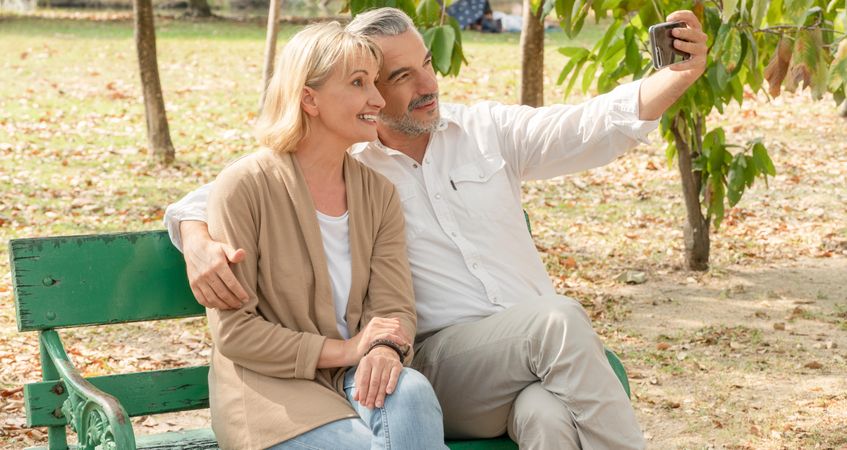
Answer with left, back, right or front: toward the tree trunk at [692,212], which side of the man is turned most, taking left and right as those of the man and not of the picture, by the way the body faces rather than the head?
left

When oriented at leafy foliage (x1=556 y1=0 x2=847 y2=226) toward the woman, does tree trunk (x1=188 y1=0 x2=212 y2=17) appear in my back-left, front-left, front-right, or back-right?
back-right

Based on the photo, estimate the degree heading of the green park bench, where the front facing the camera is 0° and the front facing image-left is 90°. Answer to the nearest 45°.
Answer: approximately 315°

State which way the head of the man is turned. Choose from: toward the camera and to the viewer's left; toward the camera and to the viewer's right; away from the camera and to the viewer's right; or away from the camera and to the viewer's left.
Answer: toward the camera and to the viewer's right

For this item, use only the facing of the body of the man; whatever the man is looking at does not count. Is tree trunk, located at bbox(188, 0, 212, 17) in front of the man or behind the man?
behind

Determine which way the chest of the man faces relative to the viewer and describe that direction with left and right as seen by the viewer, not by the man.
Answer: facing the viewer and to the right of the viewer

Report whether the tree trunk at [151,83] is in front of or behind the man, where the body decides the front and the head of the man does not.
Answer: behind

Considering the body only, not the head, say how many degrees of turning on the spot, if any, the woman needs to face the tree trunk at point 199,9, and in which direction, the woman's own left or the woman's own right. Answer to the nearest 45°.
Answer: approximately 135° to the woman's own left

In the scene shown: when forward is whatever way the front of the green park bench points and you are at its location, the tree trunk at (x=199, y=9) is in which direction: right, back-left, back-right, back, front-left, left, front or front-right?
back-left

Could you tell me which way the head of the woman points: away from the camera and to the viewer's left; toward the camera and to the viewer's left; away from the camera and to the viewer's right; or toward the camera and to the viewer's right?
toward the camera and to the viewer's right

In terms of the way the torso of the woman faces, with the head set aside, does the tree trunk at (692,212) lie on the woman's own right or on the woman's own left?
on the woman's own left

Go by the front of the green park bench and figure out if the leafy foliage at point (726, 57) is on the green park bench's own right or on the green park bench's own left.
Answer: on the green park bench's own left

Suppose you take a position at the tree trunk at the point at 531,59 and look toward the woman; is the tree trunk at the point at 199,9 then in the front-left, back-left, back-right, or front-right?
back-right

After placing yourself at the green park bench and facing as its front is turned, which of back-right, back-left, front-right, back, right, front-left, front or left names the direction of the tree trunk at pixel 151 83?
back-left
